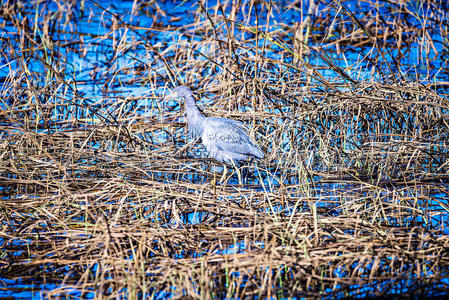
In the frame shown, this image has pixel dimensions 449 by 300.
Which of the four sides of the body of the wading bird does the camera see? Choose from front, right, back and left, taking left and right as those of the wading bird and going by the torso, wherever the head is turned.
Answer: left
